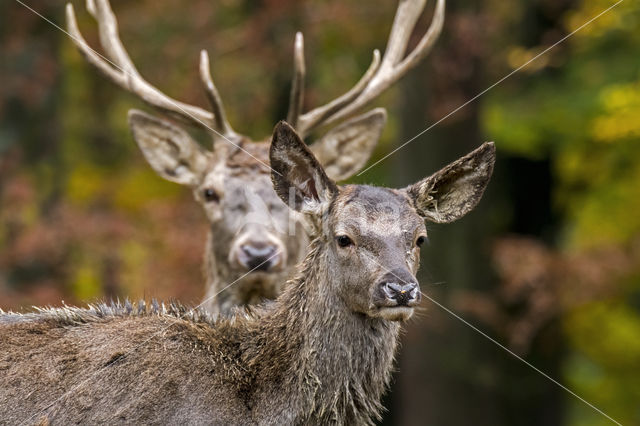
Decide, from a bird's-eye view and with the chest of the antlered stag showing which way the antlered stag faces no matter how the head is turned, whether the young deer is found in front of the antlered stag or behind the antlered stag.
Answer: in front

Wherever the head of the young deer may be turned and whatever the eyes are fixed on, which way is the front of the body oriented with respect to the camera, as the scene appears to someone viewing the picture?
to the viewer's right

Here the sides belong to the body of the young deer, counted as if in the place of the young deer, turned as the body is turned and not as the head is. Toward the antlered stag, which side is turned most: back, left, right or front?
left

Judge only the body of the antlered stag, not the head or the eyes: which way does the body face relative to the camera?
toward the camera

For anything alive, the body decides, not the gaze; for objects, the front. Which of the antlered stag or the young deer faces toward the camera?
the antlered stag

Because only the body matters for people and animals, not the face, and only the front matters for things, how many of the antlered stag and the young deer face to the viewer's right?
1

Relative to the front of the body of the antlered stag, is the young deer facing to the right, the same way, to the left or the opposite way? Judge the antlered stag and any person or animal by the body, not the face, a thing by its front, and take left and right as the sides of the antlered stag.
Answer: to the left
